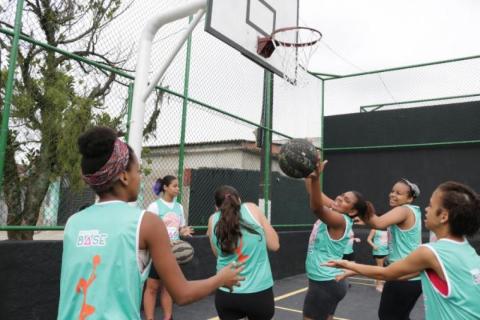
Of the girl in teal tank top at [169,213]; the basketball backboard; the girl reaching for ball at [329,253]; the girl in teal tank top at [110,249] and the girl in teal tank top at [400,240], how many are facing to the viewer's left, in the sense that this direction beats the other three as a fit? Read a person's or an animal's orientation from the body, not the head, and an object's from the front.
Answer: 2

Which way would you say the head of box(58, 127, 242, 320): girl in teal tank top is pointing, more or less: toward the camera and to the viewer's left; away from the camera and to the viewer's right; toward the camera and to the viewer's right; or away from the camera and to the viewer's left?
away from the camera and to the viewer's right

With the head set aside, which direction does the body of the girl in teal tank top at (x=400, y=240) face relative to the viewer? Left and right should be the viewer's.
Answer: facing to the left of the viewer

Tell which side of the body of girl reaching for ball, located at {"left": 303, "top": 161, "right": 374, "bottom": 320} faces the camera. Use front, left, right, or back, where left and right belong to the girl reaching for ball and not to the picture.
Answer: left

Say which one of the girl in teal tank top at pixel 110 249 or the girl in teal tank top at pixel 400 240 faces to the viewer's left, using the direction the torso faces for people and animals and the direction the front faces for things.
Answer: the girl in teal tank top at pixel 400 240

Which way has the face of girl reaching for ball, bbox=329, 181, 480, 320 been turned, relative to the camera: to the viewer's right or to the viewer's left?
to the viewer's left

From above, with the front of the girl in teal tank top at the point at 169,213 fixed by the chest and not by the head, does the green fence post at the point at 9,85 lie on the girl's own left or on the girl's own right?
on the girl's own right

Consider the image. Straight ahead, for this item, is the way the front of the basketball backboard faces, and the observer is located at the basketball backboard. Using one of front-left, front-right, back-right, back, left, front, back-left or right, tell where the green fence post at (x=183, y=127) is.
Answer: back

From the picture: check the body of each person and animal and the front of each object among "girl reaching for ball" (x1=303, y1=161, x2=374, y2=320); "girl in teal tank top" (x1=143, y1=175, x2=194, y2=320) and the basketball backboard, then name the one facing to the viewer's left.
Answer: the girl reaching for ball

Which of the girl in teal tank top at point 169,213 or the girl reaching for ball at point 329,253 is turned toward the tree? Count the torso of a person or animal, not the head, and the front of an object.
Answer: the girl reaching for ball
